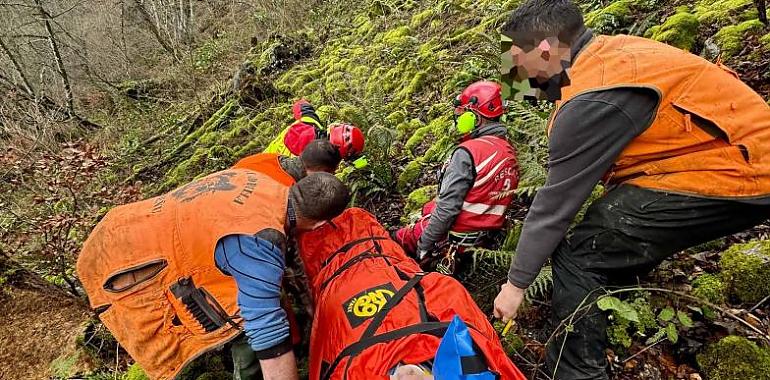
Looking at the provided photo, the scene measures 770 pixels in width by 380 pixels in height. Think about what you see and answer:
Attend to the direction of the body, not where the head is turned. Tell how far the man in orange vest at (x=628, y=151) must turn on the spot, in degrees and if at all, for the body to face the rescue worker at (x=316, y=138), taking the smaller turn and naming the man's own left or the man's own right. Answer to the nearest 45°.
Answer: approximately 45° to the man's own right

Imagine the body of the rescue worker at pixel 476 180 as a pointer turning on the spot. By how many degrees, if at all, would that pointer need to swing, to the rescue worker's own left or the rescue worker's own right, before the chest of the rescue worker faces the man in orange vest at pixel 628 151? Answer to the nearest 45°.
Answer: approximately 135° to the rescue worker's own left

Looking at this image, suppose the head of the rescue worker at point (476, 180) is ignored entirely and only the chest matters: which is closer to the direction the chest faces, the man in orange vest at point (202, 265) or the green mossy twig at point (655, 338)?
the man in orange vest

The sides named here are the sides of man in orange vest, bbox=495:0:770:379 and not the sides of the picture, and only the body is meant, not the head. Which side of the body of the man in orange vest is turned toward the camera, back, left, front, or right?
left
